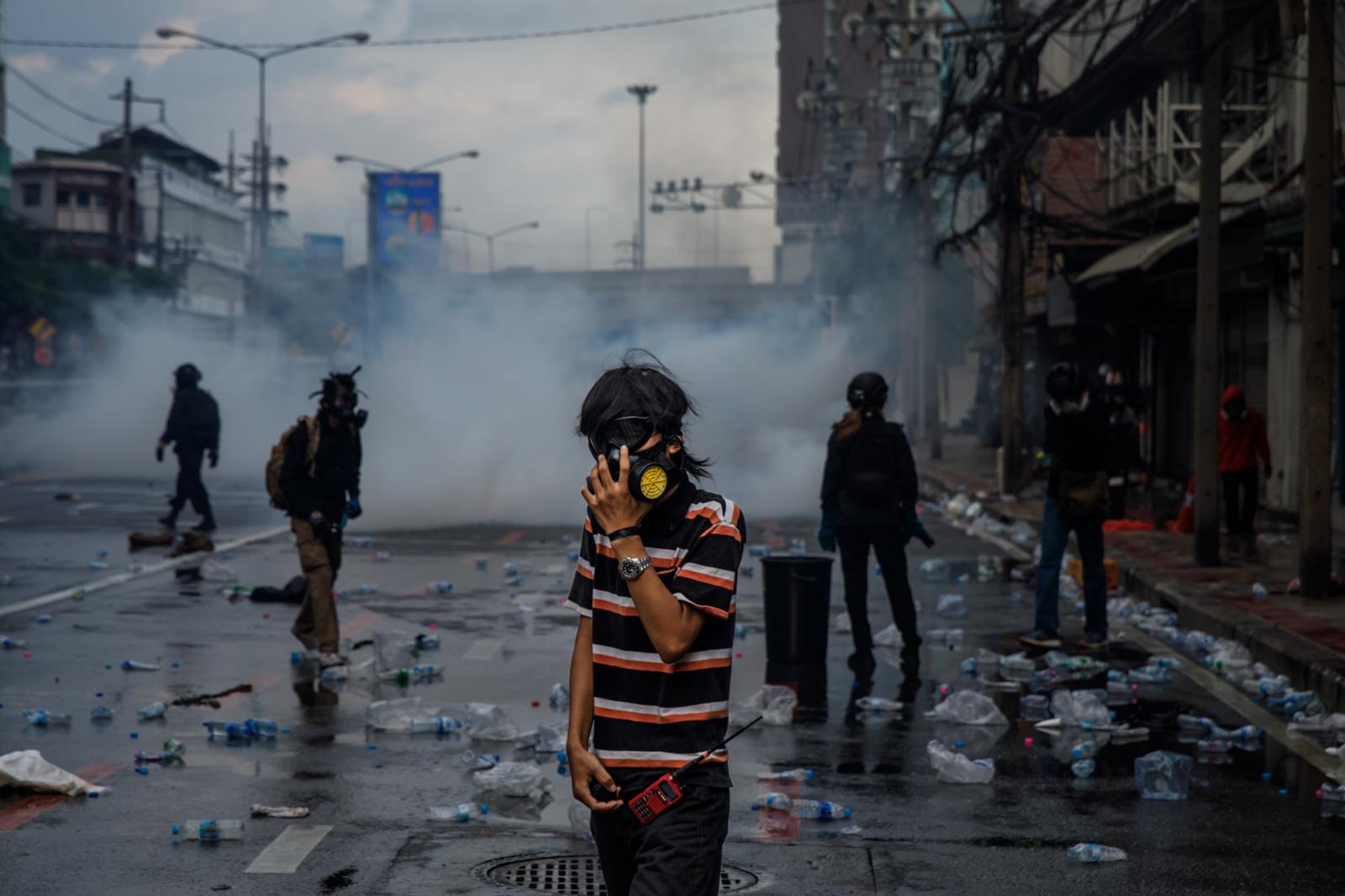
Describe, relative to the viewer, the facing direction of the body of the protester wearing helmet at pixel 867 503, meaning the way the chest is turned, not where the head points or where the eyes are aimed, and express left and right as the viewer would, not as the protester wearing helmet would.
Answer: facing away from the viewer

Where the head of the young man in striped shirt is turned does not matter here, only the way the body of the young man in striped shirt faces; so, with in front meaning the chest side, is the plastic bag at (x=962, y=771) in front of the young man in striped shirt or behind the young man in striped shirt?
behind

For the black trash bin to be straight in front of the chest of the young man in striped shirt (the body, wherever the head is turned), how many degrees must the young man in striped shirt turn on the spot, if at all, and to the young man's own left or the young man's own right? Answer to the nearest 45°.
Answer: approximately 180°

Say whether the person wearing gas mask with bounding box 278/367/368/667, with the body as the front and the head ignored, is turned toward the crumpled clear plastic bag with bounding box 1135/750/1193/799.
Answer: yes

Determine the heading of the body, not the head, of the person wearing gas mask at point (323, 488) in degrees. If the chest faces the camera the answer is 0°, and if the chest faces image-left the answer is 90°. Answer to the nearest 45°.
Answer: approximately 315°

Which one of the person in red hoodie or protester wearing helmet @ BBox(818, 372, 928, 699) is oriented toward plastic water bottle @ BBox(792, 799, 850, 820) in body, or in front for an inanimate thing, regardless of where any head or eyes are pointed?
the person in red hoodie

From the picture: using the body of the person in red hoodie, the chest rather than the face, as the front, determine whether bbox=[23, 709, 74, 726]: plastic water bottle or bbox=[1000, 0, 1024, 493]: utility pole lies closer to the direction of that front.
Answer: the plastic water bottle

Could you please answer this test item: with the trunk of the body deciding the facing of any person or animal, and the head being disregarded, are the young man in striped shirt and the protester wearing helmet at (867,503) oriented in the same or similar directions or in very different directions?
very different directions

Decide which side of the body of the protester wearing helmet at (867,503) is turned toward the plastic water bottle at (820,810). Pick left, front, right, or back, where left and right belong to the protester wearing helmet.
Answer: back

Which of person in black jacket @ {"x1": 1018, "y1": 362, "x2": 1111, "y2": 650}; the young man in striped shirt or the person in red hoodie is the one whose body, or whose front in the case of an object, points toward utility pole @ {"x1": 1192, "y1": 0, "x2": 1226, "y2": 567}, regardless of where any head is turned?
the person in red hoodie

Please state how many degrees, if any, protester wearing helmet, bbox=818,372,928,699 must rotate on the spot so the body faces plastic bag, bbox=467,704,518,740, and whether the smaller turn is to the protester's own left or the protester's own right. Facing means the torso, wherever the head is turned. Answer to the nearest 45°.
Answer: approximately 135° to the protester's own left

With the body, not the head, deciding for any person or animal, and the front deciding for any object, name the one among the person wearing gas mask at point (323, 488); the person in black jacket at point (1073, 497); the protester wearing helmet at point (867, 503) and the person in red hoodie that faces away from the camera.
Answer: the protester wearing helmet
